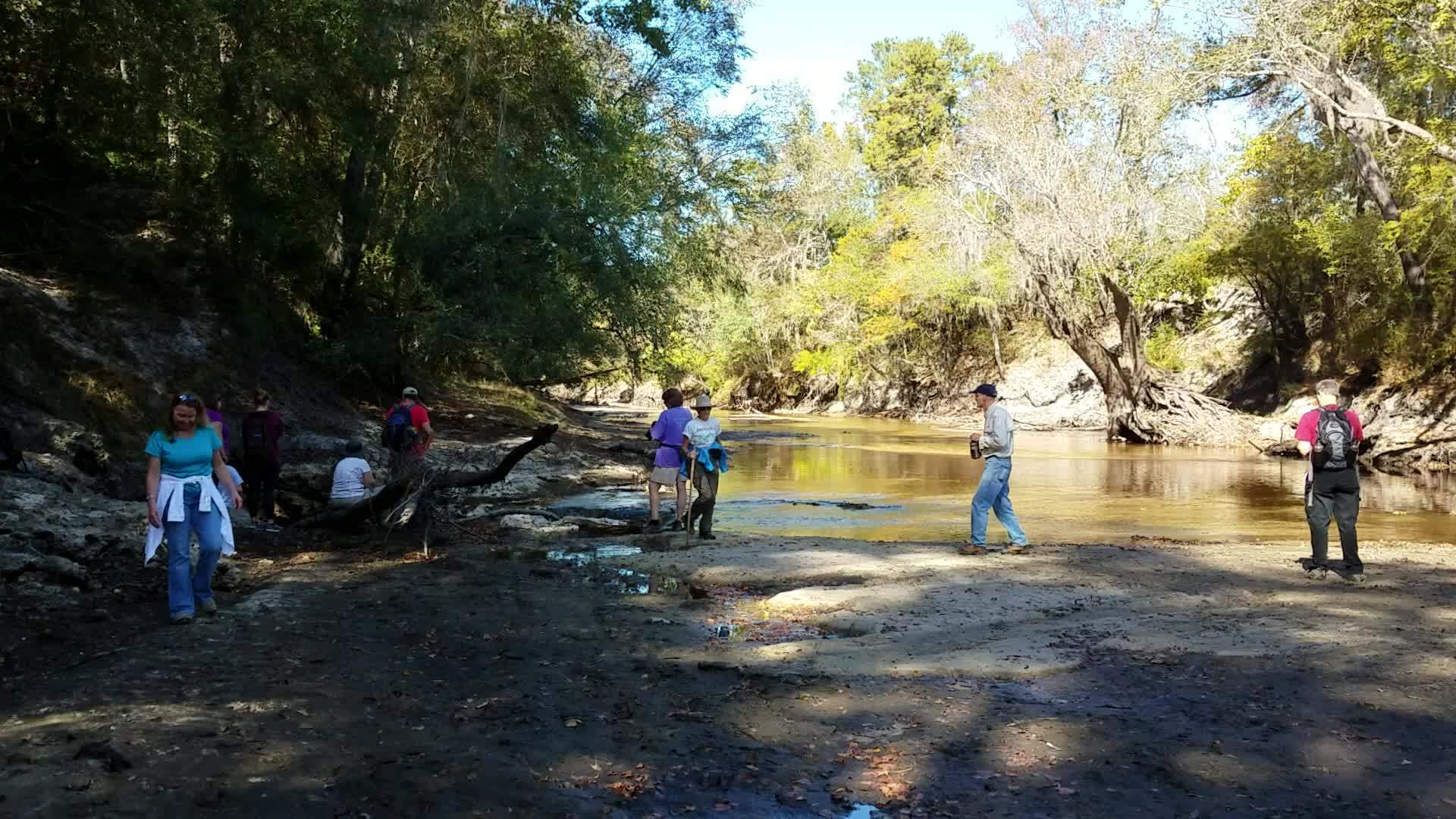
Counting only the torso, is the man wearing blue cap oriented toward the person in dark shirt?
yes

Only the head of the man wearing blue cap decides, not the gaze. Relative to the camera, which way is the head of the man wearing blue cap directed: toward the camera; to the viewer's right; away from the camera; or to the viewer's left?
to the viewer's left

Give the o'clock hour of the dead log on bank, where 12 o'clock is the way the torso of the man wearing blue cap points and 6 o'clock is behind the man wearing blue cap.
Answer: The dead log on bank is roughly at 12 o'clock from the man wearing blue cap.

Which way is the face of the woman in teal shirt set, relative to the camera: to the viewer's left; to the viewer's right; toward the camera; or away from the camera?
toward the camera

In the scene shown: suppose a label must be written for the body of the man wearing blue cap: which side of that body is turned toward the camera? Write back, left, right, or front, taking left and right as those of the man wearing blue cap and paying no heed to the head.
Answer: left

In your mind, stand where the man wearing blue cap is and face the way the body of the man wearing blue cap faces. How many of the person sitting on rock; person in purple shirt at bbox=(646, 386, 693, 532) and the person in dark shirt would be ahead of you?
3

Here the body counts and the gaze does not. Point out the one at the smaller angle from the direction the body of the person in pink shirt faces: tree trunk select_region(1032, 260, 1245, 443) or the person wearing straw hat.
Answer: the tree trunk

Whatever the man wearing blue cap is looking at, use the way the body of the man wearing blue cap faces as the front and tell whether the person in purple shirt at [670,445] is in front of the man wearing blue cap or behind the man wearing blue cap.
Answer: in front

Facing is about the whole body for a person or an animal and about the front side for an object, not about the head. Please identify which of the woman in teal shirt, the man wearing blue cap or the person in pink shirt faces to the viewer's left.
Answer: the man wearing blue cap

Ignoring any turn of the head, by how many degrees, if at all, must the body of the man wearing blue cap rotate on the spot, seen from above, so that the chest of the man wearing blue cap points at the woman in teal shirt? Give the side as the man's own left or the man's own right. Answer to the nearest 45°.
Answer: approximately 45° to the man's own left

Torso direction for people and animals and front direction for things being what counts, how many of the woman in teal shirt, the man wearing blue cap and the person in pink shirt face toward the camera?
1

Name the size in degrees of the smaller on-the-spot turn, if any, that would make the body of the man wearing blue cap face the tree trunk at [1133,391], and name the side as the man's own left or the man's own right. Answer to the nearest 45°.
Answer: approximately 90° to the man's own right

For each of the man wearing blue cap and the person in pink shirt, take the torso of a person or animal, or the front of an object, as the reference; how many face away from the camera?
1

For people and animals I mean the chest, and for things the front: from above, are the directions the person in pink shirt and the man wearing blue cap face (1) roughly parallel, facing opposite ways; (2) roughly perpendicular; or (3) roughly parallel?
roughly perpendicular

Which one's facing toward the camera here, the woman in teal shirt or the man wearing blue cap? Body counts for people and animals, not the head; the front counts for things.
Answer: the woman in teal shirt

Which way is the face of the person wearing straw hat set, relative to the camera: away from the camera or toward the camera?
toward the camera

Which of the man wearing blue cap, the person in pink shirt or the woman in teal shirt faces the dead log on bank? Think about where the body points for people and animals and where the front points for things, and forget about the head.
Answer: the man wearing blue cap

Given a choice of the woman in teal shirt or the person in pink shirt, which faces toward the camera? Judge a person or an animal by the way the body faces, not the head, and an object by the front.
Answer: the woman in teal shirt

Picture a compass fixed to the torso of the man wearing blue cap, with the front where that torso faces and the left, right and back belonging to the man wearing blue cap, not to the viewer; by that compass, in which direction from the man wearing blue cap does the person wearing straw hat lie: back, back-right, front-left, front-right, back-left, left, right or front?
front

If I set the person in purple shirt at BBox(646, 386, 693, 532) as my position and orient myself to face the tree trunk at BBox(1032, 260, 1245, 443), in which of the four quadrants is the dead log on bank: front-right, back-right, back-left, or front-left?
back-left

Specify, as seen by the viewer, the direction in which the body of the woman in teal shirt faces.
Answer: toward the camera

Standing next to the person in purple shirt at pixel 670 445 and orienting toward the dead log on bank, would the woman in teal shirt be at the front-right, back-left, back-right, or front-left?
front-left

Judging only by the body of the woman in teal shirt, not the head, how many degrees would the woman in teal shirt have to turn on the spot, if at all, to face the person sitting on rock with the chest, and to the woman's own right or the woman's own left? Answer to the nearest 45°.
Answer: approximately 180°
